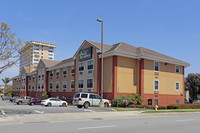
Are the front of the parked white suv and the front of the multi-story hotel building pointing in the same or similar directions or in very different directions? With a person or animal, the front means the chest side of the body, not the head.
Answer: very different directions

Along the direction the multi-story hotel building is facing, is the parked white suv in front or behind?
in front

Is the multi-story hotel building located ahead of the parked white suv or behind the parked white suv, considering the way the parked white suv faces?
ahead

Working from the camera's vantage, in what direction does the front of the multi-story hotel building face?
facing the viewer and to the left of the viewer
